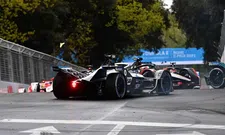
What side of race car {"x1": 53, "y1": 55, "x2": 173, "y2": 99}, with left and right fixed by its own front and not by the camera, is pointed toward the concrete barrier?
left

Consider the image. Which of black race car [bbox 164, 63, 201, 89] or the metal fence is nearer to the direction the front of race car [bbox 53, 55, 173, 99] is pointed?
the black race car

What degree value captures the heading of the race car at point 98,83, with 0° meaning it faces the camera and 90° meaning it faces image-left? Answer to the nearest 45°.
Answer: approximately 225°

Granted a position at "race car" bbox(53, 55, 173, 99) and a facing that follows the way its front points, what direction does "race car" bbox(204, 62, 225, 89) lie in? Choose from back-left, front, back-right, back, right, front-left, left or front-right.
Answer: front

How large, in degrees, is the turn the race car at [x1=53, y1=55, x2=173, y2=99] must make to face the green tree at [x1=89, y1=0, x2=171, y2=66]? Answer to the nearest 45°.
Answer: approximately 45° to its left

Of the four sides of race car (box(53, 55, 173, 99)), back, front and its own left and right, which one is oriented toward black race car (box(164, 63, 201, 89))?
front

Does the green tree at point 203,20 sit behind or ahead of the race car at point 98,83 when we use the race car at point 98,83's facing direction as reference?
ahead

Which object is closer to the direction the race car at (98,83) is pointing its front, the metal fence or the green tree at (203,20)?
the green tree
